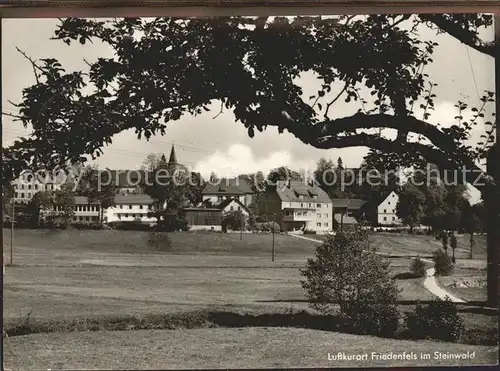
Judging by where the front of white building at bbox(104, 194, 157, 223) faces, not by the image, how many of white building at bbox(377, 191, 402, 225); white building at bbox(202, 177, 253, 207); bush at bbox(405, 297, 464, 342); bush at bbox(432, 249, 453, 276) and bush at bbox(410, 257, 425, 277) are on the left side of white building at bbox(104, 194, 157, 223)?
5

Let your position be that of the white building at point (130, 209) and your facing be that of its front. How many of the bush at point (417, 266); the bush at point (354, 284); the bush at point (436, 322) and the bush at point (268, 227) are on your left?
4

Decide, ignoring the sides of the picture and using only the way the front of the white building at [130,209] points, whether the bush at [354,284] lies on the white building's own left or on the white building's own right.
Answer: on the white building's own left

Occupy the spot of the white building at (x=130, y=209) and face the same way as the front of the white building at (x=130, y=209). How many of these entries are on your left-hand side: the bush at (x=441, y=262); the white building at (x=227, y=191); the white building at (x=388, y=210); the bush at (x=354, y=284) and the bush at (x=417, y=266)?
5

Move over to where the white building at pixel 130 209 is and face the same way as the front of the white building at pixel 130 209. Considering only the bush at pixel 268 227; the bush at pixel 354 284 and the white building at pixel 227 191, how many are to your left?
3

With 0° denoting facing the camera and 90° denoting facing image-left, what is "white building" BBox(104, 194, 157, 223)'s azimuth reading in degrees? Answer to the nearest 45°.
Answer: approximately 0°

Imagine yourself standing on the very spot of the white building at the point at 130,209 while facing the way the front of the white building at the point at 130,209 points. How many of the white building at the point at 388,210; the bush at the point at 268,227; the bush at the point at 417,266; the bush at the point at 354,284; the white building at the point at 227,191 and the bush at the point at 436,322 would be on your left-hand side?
6

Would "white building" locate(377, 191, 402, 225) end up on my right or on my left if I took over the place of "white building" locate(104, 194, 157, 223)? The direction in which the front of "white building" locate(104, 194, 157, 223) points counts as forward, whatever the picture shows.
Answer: on my left

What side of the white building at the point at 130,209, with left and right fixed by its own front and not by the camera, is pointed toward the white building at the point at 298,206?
left

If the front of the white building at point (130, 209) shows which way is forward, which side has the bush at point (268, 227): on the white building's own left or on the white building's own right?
on the white building's own left
